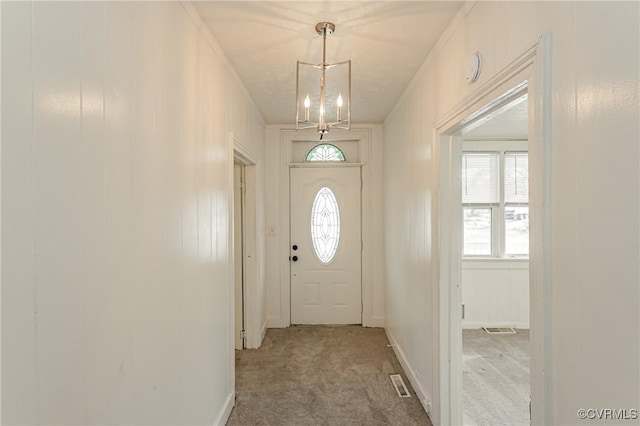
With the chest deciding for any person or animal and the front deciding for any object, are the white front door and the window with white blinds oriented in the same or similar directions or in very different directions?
same or similar directions

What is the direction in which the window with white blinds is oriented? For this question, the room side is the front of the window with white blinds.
toward the camera

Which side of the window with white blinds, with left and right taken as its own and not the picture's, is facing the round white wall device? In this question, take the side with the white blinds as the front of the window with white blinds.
front

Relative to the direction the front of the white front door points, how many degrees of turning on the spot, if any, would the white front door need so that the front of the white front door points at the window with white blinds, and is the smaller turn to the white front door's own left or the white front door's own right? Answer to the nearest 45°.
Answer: approximately 90° to the white front door's own left

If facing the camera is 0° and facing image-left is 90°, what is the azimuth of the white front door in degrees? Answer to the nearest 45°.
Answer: approximately 0°

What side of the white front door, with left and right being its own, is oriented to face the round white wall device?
front

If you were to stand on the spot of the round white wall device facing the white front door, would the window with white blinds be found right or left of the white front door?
right

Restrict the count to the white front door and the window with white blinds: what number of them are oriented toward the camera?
2

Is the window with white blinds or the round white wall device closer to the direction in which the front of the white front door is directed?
the round white wall device

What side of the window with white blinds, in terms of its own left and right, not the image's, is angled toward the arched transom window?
right

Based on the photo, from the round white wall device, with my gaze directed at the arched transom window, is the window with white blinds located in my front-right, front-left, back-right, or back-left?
front-right
